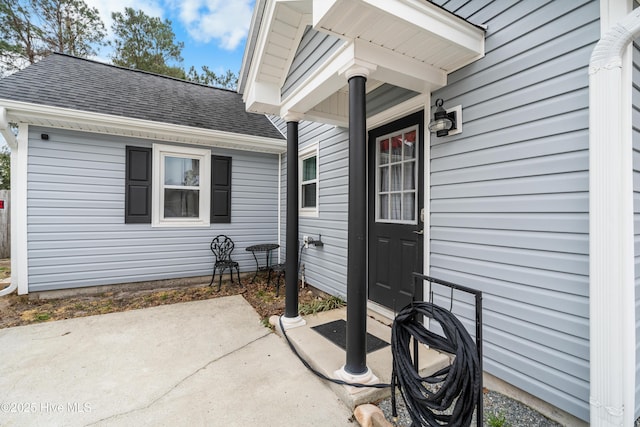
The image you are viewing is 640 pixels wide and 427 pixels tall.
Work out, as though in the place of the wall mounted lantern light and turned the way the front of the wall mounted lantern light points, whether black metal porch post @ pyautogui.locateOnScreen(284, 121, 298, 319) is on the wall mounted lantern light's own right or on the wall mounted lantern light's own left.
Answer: on the wall mounted lantern light's own right

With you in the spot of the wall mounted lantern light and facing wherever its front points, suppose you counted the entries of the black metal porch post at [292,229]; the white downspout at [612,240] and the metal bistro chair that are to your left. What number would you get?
1

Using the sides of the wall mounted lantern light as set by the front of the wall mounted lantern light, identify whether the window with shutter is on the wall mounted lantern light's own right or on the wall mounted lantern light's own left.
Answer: on the wall mounted lantern light's own right

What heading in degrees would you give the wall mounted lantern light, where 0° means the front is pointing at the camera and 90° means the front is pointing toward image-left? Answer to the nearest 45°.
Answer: approximately 45°

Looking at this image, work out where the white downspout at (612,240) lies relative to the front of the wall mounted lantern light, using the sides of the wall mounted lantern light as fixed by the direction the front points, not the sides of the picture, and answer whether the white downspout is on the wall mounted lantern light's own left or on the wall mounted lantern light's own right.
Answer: on the wall mounted lantern light's own left

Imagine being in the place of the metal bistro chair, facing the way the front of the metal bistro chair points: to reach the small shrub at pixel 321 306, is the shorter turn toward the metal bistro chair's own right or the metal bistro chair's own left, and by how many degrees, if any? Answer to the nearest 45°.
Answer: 0° — it already faces it

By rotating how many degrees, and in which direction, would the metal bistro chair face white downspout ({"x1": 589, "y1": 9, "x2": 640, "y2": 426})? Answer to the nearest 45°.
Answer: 0° — it already faces it

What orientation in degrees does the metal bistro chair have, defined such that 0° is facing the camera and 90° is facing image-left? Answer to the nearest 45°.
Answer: approximately 315°
